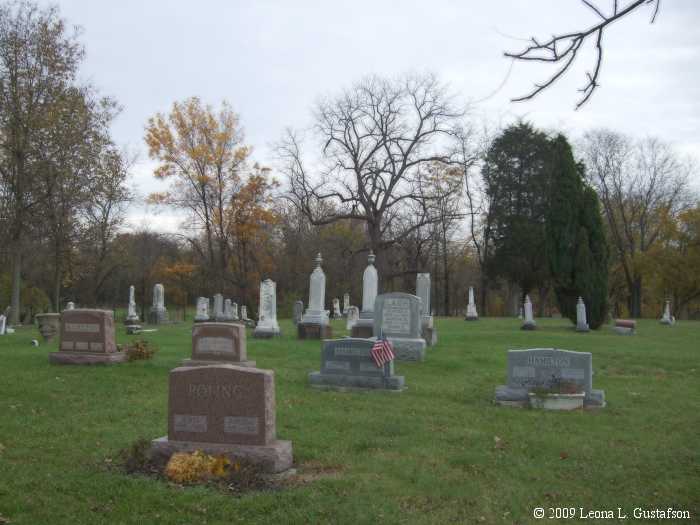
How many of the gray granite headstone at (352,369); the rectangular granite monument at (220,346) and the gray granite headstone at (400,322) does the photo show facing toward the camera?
3

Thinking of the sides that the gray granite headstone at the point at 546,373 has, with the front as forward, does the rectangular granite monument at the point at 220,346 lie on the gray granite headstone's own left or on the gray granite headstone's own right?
on the gray granite headstone's own right

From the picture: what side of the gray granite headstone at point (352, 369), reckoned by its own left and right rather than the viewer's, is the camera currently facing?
front

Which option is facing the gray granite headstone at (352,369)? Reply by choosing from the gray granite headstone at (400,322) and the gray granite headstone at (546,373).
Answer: the gray granite headstone at (400,322)

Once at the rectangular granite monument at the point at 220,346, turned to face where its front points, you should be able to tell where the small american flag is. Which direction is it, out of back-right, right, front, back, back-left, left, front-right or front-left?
front-left

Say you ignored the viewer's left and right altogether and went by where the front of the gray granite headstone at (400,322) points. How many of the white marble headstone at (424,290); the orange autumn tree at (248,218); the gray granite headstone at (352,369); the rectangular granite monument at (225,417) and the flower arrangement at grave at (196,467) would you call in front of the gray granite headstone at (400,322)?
3

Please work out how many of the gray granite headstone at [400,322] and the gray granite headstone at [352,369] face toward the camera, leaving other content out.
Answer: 2

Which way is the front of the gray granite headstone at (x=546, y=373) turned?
toward the camera

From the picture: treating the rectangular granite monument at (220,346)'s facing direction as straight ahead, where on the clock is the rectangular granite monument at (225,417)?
the rectangular granite monument at (225,417) is roughly at 12 o'clock from the rectangular granite monument at (220,346).

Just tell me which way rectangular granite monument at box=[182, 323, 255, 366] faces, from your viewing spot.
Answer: facing the viewer
